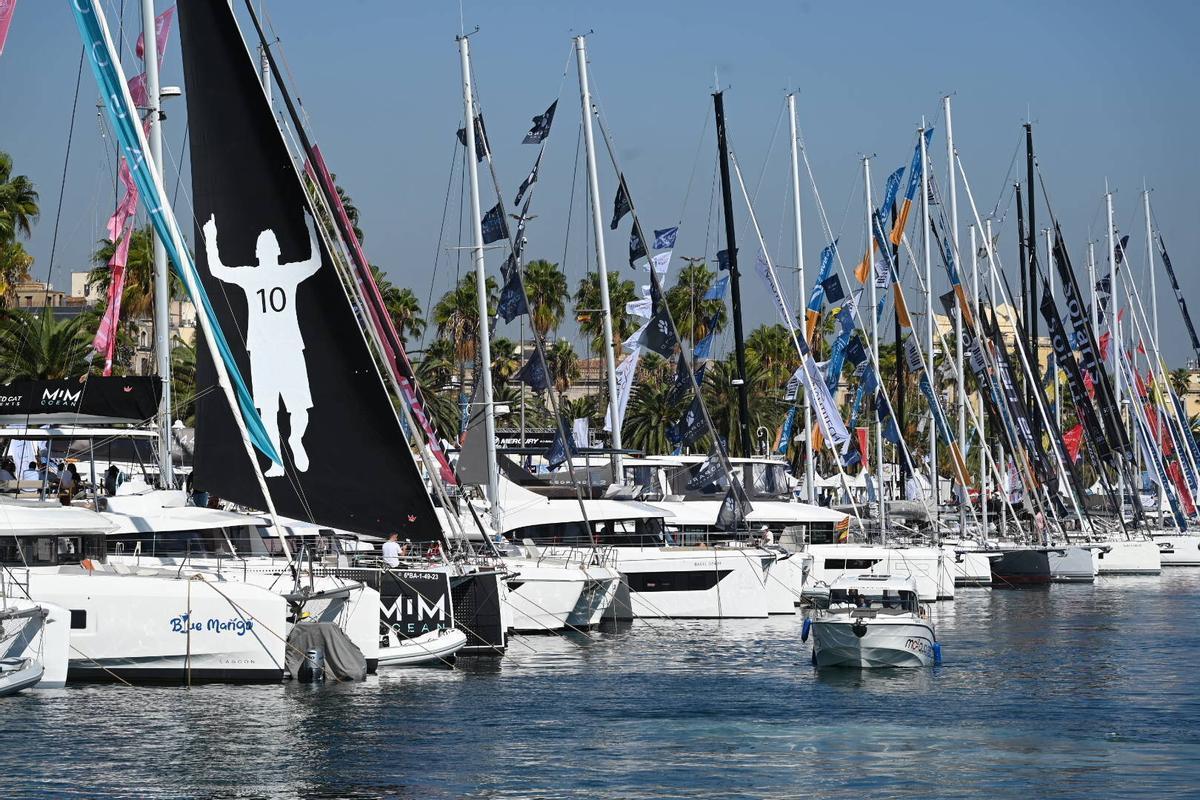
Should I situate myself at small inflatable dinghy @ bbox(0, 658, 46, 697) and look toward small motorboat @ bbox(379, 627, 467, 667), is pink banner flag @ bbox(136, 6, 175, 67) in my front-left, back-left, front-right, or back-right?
front-left

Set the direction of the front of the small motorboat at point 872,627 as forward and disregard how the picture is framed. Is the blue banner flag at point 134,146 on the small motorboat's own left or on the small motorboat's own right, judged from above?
on the small motorboat's own right

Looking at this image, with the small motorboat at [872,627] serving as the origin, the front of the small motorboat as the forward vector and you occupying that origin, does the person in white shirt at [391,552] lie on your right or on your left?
on your right

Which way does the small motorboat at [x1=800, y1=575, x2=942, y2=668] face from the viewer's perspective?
toward the camera

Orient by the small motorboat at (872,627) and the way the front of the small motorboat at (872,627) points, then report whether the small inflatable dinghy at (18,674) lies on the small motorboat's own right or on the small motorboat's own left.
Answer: on the small motorboat's own right

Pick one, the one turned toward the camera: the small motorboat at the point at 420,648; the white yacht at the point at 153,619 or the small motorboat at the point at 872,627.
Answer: the small motorboat at the point at 872,627
